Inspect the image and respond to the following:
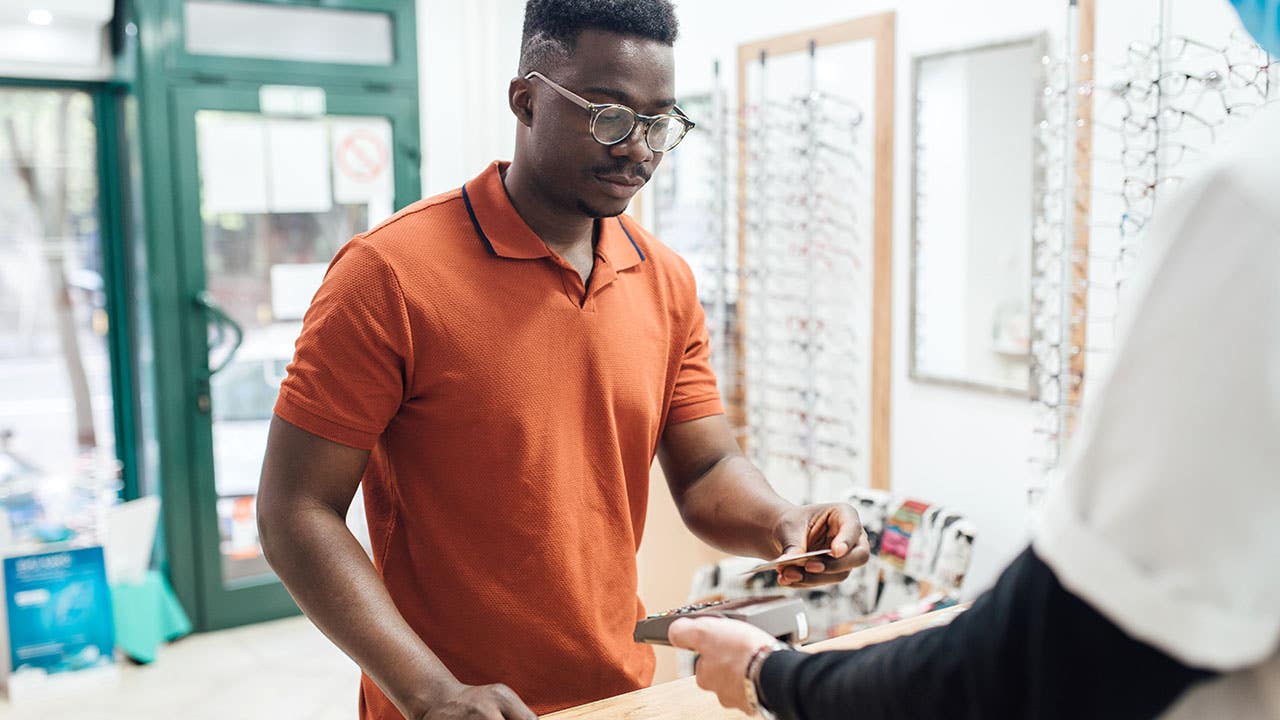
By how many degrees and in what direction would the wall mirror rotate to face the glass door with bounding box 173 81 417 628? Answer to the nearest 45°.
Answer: approximately 45° to its right

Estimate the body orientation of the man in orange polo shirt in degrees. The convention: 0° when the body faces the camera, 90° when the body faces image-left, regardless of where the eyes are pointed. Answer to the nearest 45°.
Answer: approximately 315°

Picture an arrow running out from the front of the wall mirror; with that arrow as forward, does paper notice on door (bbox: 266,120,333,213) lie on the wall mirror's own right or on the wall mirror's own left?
on the wall mirror's own right

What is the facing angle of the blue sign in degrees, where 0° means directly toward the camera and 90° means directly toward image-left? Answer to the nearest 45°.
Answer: approximately 0°

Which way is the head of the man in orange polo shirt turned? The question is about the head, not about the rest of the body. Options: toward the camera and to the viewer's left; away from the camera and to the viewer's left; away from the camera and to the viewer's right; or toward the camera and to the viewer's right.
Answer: toward the camera and to the viewer's right
